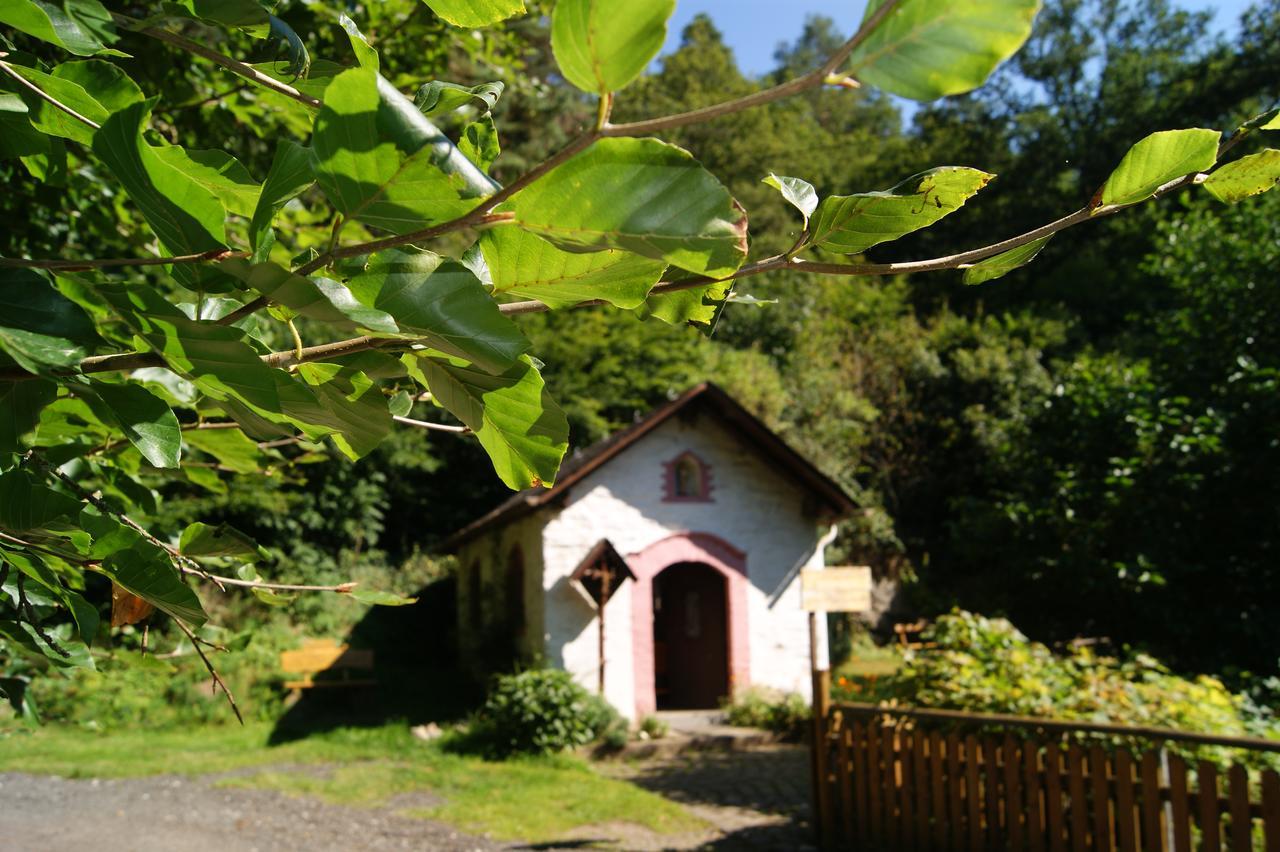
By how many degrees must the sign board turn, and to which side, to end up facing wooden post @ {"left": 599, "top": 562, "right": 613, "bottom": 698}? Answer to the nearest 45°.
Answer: approximately 135° to its right

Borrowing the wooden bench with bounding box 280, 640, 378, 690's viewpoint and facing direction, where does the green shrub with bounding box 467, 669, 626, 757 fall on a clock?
The green shrub is roughly at 11 o'clock from the wooden bench.

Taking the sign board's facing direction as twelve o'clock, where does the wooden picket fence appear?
The wooden picket fence is roughly at 11 o'clock from the sign board.

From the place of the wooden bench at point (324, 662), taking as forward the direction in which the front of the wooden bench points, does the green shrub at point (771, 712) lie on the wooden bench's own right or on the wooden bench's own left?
on the wooden bench's own left

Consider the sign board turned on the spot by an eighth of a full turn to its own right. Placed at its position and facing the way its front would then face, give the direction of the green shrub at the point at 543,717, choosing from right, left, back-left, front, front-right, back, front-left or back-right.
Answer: right

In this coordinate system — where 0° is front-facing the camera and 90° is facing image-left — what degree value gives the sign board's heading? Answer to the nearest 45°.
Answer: approximately 0°

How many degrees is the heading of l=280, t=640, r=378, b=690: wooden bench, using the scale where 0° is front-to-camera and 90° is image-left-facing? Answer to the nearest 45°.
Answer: approximately 0°

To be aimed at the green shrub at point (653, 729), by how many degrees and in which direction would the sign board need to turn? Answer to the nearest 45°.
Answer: approximately 135° to its right

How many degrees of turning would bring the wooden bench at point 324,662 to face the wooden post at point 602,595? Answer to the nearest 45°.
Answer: approximately 45° to its left
